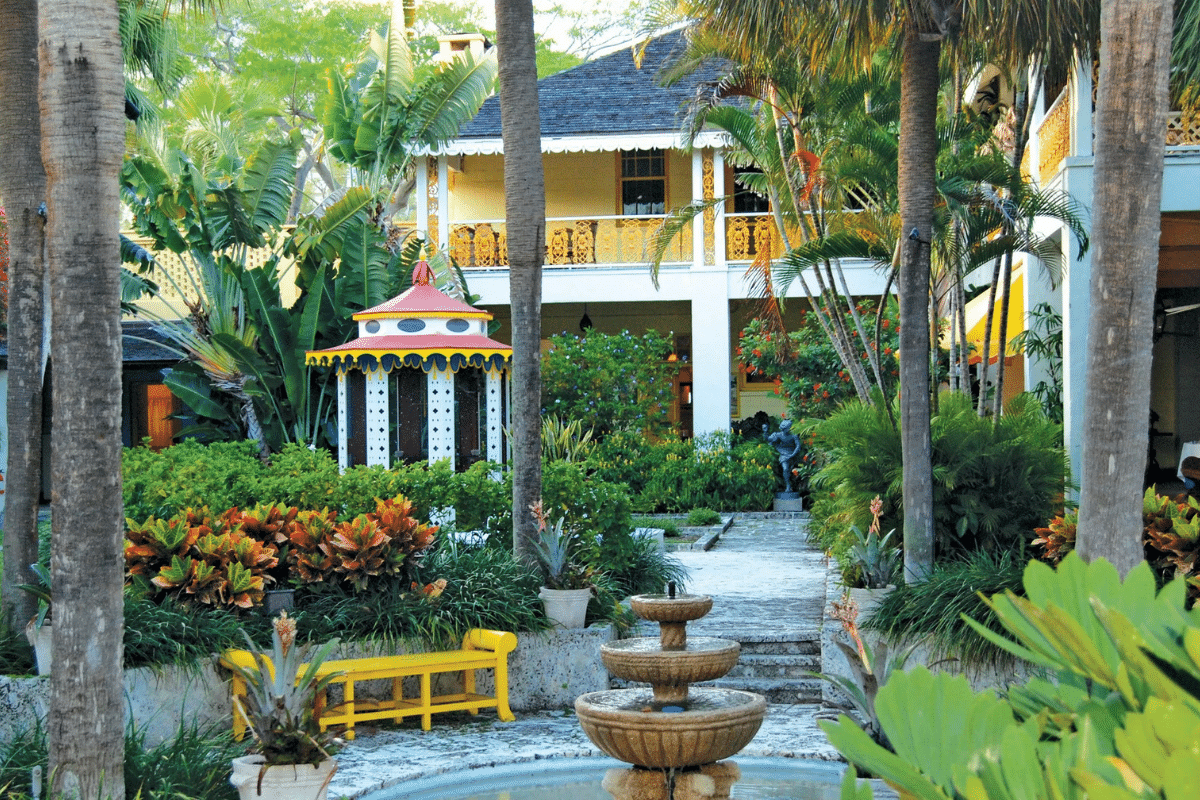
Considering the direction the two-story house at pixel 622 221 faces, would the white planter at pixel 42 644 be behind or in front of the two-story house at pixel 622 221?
in front

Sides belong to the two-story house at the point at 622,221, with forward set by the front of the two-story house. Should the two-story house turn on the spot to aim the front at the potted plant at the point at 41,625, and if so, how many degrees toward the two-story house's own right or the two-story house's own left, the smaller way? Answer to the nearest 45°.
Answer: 0° — it already faces it

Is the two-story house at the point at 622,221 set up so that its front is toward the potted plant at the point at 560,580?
yes

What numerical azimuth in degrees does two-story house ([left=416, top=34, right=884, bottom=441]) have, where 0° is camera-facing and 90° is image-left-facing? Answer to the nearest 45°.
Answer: approximately 0°

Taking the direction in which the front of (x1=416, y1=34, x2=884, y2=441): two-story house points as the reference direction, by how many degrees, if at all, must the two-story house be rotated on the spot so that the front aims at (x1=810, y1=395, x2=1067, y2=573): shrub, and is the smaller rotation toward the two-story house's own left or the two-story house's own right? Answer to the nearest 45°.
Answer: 0° — it already faces it

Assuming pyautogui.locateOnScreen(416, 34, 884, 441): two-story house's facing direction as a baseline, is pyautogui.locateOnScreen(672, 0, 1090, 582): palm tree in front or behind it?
in front
